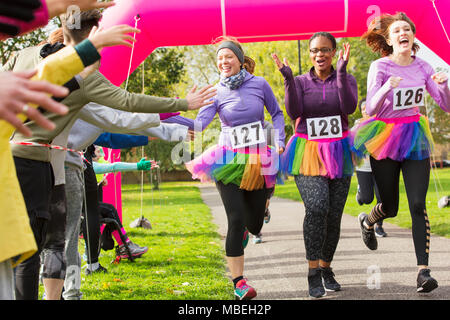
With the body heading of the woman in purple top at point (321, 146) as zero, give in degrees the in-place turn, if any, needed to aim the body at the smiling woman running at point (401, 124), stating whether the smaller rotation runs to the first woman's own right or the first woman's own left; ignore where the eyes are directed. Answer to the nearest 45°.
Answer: approximately 90° to the first woman's own left

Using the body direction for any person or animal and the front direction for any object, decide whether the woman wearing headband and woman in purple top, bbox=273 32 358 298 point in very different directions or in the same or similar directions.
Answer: same or similar directions

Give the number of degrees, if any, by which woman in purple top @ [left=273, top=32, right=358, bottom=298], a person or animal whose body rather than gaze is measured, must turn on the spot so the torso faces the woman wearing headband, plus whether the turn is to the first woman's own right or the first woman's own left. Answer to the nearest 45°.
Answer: approximately 90° to the first woman's own right

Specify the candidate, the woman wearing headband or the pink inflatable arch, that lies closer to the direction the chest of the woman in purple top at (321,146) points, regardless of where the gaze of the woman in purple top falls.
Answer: the woman wearing headband

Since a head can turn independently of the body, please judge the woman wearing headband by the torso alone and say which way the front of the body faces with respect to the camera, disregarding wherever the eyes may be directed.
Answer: toward the camera

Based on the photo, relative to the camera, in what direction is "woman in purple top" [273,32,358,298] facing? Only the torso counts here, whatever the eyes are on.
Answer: toward the camera

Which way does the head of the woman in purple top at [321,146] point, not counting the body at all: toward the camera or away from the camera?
toward the camera

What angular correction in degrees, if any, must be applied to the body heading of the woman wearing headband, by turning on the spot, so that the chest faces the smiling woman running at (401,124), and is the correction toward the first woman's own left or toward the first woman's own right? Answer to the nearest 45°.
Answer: approximately 90° to the first woman's own left

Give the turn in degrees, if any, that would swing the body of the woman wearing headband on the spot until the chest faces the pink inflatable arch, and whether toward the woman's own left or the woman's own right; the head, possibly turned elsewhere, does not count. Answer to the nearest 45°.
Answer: approximately 180°

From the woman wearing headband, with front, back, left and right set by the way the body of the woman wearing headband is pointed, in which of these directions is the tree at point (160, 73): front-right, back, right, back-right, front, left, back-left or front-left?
back

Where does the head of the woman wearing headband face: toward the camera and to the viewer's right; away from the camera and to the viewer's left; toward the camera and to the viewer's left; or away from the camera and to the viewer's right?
toward the camera and to the viewer's left

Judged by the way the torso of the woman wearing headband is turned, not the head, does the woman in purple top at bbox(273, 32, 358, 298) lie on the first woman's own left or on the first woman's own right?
on the first woman's own left

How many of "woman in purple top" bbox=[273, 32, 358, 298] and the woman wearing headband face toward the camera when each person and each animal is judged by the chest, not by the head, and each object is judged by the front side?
2
